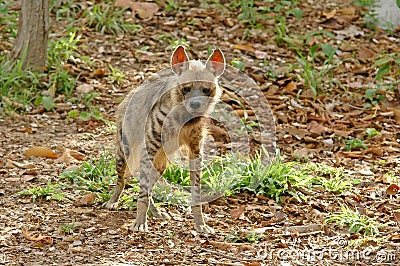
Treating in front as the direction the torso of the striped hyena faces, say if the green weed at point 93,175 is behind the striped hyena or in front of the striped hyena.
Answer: behind

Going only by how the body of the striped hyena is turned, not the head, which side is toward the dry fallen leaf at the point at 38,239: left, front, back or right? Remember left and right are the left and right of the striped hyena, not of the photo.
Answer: right

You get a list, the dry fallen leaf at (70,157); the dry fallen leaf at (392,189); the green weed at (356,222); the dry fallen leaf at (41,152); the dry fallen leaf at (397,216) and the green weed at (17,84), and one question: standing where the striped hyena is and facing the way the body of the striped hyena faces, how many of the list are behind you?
3

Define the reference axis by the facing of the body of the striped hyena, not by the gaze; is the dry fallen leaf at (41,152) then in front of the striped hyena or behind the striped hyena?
behind

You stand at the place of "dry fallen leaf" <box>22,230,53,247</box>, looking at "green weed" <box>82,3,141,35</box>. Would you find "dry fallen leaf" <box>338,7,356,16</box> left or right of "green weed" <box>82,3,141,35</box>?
right

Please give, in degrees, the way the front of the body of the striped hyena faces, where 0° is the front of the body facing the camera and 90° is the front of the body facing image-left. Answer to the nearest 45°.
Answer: approximately 315°
